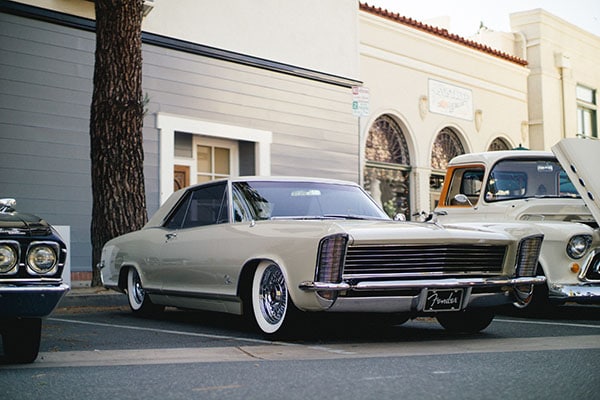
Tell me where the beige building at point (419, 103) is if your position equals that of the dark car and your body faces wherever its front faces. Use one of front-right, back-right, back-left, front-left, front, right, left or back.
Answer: back-left

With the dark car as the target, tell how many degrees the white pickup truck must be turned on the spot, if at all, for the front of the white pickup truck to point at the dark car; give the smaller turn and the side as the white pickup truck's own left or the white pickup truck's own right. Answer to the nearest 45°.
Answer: approximately 90° to the white pickup truck's own right

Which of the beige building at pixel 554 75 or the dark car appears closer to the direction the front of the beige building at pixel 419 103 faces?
the dark car

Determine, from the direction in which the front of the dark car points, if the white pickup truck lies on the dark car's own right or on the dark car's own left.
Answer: on the dark car's own left

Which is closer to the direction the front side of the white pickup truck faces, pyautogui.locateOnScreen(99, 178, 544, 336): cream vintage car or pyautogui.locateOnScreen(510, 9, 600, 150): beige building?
the cream vintage car

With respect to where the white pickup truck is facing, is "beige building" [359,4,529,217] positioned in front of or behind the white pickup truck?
behind

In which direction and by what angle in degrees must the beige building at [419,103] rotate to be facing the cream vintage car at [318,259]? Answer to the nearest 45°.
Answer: approximately 45° to its right

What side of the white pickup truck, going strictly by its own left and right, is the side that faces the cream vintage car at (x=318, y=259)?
right

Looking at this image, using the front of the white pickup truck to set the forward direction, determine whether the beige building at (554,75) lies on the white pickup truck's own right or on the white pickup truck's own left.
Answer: on the white pickup truck's own left

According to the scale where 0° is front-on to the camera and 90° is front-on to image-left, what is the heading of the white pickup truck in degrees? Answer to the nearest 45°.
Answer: approximately 315°

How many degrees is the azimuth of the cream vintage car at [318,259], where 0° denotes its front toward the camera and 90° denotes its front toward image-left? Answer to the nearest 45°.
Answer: approximately 315°
